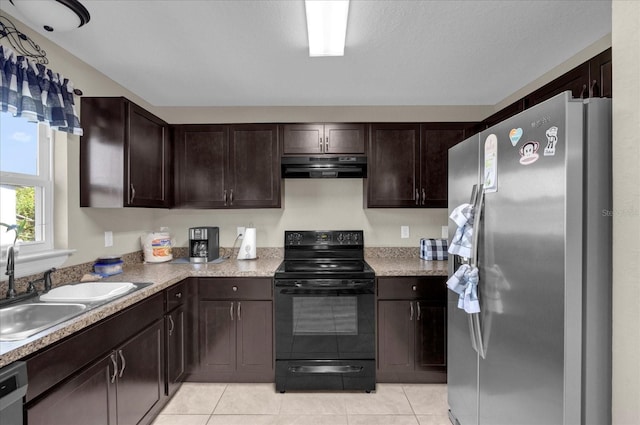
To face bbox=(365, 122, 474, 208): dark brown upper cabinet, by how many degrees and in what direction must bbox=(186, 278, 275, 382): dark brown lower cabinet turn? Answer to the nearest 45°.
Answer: approximately 90° to its left

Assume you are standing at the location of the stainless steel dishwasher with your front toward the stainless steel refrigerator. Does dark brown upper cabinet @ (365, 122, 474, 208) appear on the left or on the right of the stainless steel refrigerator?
left

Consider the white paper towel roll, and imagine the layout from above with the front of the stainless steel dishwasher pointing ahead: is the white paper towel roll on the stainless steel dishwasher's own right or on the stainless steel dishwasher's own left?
on the stainless steel dishwasher's own left

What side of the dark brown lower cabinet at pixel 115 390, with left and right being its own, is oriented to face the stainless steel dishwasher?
right

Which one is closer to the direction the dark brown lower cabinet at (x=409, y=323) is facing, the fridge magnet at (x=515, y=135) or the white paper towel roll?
the fridge magnet

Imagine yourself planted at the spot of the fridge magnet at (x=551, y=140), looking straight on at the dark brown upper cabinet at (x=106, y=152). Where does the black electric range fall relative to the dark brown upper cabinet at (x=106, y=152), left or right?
right

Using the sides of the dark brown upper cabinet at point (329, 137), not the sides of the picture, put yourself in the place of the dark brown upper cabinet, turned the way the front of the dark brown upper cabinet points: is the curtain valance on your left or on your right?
on your right

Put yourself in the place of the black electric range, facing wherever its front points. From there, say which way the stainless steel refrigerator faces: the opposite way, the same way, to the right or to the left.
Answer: to the right
